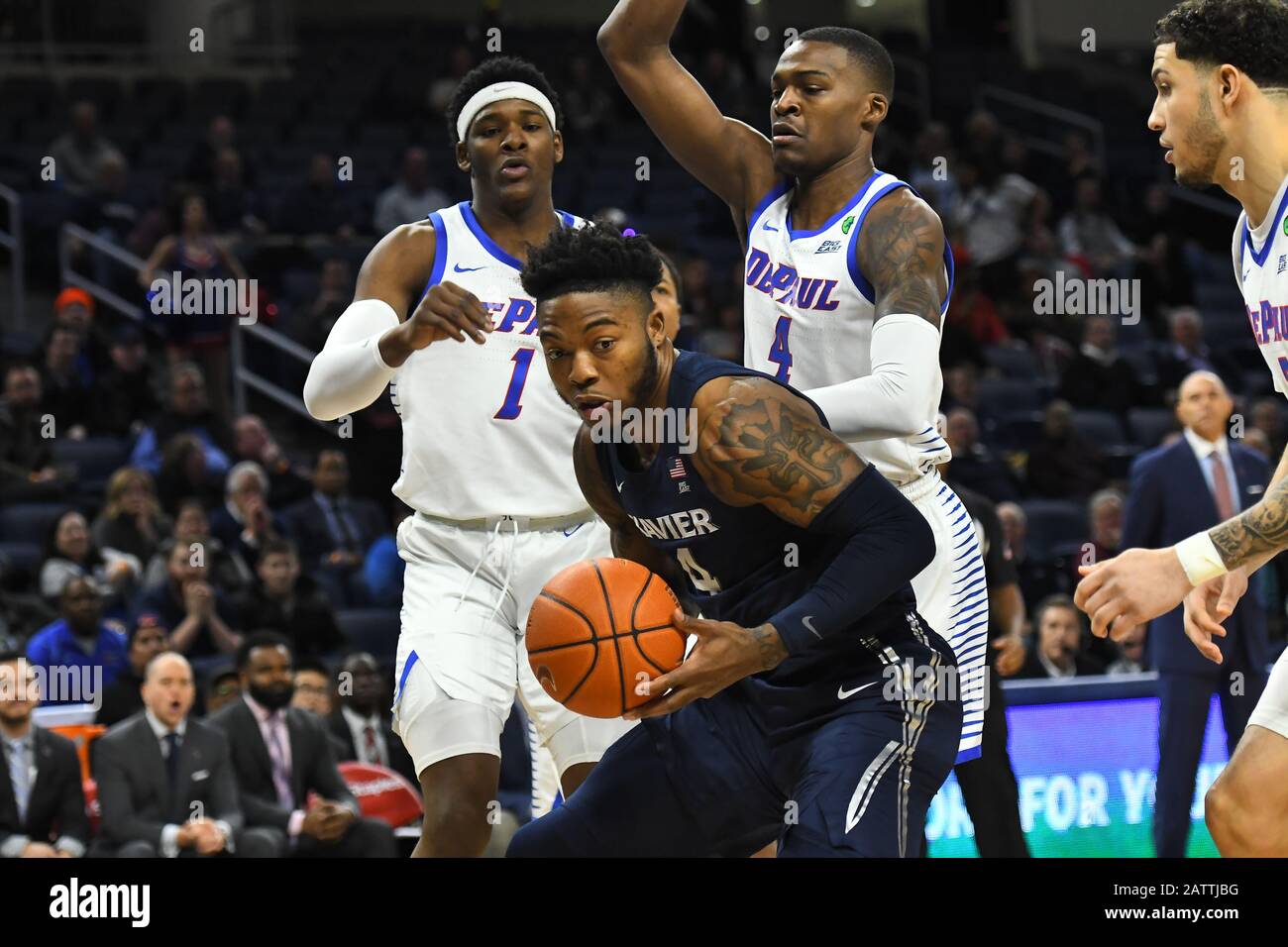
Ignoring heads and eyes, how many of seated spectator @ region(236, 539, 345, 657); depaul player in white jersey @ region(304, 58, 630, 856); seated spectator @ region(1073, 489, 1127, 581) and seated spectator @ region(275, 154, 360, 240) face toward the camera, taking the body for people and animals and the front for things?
4

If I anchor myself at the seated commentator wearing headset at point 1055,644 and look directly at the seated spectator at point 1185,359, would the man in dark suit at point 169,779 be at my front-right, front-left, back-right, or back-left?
back-left

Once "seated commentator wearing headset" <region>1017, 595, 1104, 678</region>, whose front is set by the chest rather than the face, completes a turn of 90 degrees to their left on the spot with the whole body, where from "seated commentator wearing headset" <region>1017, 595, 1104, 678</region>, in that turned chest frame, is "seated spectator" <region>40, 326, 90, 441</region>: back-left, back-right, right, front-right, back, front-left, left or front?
back

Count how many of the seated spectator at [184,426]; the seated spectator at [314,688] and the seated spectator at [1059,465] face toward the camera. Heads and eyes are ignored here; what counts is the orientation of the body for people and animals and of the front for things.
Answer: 3

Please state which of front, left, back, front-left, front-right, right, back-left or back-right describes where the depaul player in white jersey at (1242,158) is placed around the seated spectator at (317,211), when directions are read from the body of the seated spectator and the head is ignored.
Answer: front

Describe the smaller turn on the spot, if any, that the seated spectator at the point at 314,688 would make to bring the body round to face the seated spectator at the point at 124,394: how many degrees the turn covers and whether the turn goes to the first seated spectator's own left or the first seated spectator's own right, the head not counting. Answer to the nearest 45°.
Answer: approximately 180°

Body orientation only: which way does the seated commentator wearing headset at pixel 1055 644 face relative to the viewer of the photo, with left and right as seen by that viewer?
facing the viewer

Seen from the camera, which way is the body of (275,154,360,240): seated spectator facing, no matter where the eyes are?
toward the camera

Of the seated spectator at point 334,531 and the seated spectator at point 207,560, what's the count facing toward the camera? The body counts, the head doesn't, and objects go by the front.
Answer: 2

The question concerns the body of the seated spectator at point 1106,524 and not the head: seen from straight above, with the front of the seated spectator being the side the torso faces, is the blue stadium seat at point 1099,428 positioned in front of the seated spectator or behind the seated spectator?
behind

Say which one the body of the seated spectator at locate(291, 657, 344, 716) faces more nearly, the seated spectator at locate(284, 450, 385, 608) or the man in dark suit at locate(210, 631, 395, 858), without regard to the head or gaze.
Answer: the man in dark suit

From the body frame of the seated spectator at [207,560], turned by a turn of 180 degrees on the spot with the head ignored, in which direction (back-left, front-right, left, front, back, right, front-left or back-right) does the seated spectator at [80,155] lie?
front

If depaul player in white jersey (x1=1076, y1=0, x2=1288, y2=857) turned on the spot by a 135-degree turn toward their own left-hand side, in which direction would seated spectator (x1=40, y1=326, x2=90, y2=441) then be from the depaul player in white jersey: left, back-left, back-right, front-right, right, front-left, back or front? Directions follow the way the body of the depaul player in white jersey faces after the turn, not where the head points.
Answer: back-left

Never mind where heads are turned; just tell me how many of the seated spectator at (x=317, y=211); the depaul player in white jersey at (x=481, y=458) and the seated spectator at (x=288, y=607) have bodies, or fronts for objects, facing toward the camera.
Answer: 3
